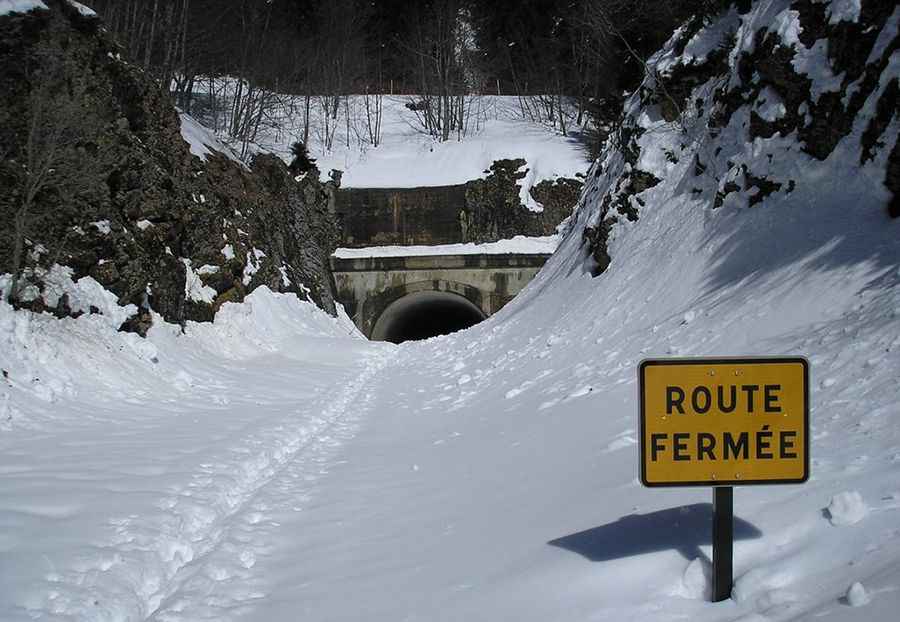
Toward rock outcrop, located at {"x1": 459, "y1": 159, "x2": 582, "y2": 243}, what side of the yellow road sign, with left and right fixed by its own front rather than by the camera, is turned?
back

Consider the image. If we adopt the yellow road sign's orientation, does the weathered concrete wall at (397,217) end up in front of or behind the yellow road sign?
behind

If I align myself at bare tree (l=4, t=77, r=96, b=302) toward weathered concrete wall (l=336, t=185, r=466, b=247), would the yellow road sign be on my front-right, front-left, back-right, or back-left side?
back-right

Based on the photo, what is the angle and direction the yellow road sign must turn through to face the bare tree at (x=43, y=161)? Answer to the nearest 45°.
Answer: approximately 135° to its right

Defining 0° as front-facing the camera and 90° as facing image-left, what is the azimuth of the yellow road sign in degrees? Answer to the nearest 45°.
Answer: approximately 0°

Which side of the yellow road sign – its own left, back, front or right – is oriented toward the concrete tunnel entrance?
back
